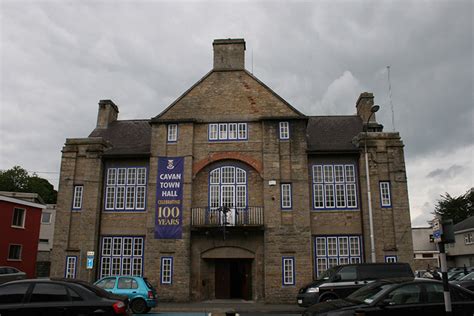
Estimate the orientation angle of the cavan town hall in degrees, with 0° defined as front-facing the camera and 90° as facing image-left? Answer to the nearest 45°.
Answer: approximately 0°

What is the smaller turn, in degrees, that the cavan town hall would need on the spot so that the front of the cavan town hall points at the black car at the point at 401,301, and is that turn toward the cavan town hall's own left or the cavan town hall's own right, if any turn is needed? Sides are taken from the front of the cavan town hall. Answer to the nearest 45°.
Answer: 0° — it already faces it

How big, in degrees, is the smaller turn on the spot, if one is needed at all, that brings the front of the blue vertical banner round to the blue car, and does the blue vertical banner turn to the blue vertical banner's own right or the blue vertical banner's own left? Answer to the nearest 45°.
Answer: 0° — it already faces it
